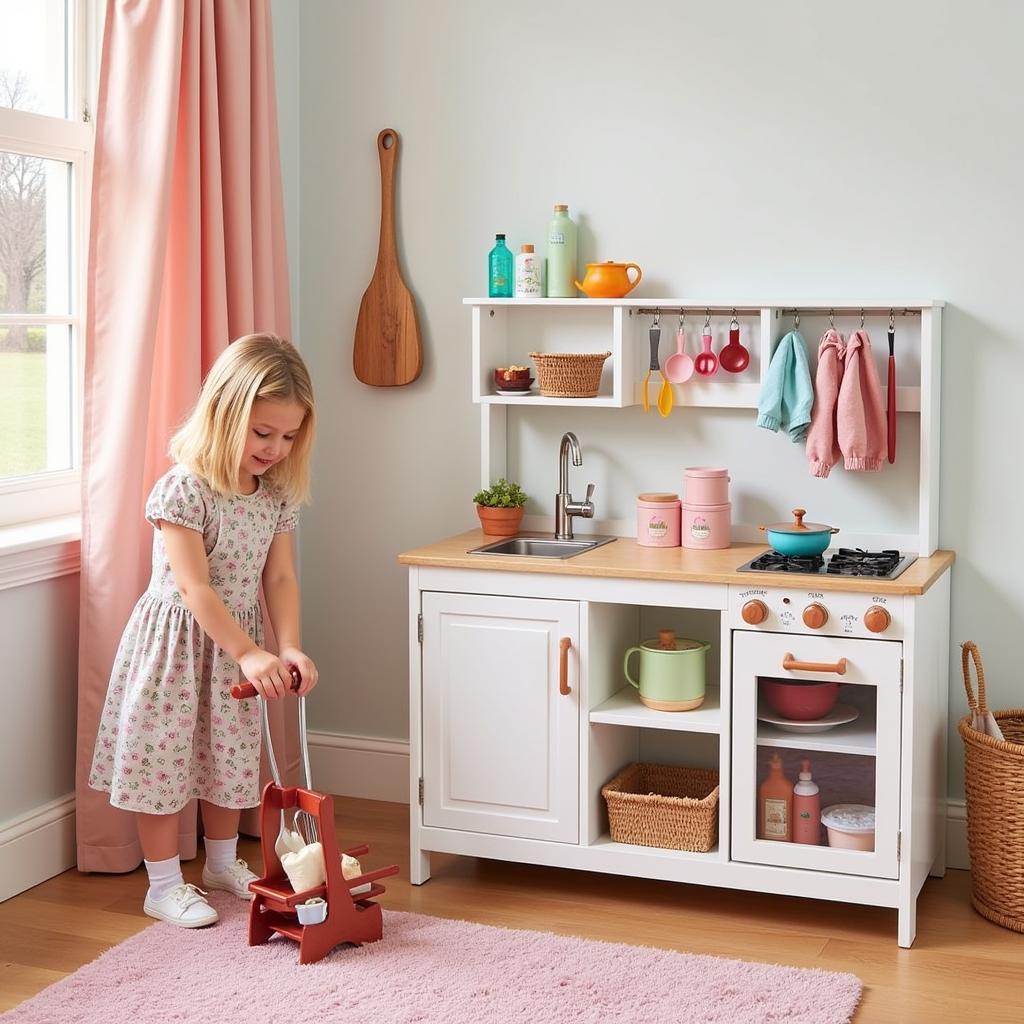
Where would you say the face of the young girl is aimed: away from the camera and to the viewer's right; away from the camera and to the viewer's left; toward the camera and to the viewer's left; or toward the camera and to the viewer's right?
toward the camera and to the viewer's right

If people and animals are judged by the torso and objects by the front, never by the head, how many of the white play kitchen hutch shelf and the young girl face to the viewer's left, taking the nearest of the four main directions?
0

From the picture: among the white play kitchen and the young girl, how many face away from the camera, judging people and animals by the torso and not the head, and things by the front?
0

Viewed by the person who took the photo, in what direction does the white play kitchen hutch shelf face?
facing the viewer

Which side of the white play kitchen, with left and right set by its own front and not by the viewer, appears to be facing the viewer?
front

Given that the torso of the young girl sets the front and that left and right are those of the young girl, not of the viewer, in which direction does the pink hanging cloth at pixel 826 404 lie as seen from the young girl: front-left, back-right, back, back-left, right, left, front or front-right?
front-left

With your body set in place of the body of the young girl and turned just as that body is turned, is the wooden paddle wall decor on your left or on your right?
on your left
